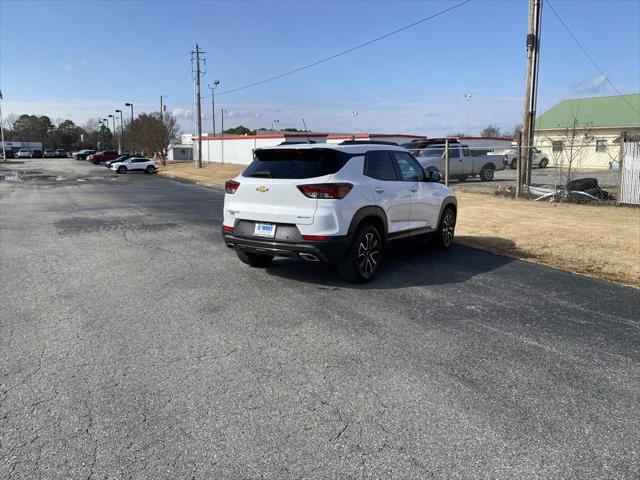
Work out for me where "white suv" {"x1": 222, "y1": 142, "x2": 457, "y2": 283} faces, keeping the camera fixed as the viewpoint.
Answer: facing away from the viewer and to the right of the viewer

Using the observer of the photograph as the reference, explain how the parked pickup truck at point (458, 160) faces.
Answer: facing to the left of the viewer

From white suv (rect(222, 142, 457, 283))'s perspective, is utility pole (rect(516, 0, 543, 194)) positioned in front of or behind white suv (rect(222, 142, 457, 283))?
in front

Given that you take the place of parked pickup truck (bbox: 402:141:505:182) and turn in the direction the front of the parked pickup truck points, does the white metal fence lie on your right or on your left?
on your left

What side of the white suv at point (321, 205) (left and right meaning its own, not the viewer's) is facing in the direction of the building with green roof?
front

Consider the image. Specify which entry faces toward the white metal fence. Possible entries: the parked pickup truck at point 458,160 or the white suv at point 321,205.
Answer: the white suv
